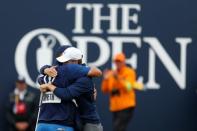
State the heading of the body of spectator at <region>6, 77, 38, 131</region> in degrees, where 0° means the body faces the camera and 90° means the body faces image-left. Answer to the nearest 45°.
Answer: approximately 0°

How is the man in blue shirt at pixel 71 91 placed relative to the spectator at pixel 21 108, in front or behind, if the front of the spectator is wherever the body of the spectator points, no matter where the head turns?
in front

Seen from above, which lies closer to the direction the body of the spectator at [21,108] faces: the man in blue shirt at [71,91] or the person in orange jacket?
the man in blue shirt

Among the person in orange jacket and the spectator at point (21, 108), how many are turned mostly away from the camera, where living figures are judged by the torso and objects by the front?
0

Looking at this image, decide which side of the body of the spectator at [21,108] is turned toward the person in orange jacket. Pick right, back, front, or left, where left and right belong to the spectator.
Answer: left
